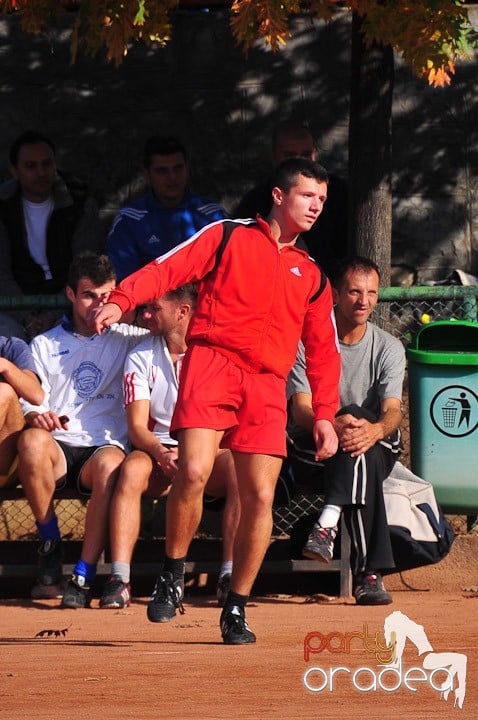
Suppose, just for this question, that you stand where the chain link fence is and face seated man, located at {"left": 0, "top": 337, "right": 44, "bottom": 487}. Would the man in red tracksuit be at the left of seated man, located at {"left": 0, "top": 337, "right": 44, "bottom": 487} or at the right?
left

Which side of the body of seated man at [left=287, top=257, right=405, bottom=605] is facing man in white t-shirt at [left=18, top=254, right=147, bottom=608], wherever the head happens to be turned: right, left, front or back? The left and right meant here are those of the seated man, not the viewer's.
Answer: right

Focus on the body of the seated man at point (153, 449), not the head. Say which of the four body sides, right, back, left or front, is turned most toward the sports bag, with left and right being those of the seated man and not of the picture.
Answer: left

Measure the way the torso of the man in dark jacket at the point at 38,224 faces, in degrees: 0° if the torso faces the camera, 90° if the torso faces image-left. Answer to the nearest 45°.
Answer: approximately 0°

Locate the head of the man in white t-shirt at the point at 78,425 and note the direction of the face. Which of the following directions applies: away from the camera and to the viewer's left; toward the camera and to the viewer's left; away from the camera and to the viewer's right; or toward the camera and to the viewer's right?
toward the camera and to the viewer's right
